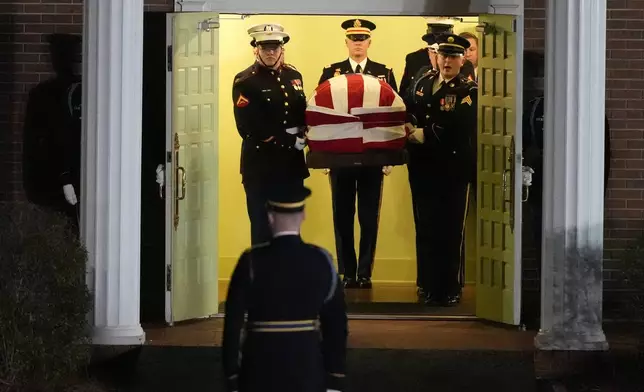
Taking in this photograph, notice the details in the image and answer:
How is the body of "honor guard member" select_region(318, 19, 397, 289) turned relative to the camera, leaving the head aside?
toward the camera

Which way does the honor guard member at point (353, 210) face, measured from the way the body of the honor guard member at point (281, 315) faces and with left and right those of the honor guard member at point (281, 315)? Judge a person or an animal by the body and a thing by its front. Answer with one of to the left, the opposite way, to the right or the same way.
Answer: the opposite way

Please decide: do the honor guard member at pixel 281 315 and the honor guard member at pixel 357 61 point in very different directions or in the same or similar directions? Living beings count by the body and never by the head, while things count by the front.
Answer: very different directions

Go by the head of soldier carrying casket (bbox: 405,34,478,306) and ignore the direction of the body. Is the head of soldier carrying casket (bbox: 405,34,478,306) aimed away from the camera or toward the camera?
toward the camera

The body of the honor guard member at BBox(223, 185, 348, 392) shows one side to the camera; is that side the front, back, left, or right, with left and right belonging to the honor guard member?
back

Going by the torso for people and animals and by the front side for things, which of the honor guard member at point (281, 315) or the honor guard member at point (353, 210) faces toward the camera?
the honor guard member at point (353, 210)

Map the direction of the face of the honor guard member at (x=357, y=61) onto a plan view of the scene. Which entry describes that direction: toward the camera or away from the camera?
toward the camera

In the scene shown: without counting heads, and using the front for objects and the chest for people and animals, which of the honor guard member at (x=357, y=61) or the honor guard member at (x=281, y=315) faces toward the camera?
the honor guard member at (x=357, y=61)

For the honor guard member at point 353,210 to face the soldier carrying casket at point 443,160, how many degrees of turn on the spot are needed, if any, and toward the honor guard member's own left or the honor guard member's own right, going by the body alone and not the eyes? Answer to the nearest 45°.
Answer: approximately 45° to the honor guard member's own left

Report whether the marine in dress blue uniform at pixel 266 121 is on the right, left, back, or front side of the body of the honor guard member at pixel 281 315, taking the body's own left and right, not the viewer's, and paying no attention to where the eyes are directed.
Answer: front

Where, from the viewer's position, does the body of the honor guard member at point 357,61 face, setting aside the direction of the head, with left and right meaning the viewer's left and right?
facing the viewer

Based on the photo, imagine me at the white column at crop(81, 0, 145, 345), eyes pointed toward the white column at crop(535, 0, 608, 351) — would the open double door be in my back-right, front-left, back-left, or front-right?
front-left

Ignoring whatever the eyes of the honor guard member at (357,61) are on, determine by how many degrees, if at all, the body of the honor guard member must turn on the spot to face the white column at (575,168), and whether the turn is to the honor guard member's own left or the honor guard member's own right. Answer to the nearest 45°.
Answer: approximately 45° to the honor guard member's own left

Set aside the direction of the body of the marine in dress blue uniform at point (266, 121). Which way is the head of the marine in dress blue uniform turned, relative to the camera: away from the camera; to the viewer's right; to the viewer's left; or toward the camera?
toward the camera
